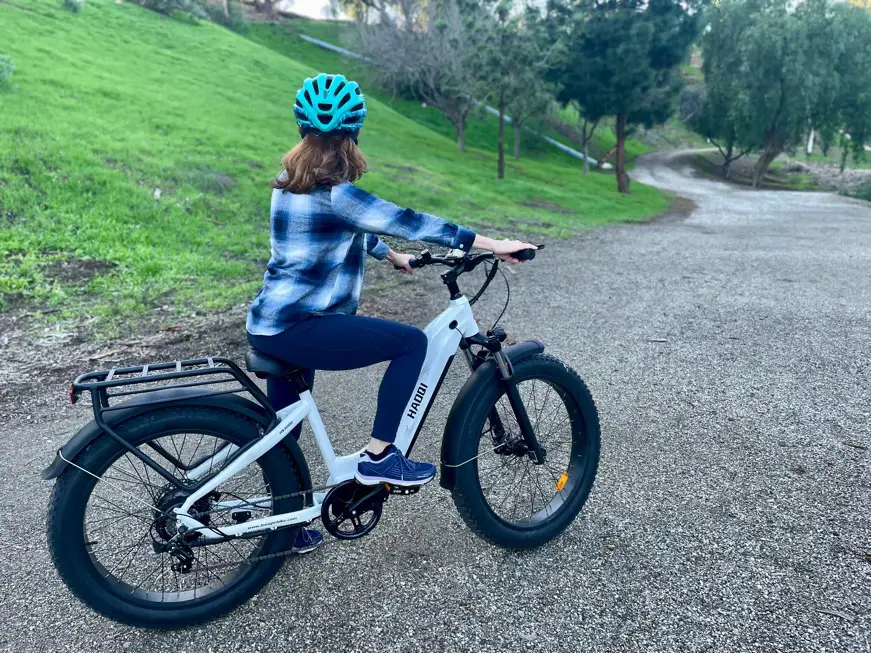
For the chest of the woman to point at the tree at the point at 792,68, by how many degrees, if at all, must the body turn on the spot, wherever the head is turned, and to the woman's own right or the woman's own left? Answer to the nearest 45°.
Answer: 0° — they already face it

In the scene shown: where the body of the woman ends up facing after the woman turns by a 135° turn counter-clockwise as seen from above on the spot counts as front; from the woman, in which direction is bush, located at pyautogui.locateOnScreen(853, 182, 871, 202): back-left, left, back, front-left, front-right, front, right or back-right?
back-right

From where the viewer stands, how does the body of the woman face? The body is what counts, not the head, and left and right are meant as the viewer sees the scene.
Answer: facing away from the viewer and to the right of the viewer

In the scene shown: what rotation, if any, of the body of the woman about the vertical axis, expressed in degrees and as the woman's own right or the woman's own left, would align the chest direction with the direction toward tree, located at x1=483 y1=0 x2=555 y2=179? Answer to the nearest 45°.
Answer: approximately 45° to the woman's own left

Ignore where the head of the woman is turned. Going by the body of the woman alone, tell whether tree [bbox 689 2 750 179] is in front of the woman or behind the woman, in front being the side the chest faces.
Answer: in front

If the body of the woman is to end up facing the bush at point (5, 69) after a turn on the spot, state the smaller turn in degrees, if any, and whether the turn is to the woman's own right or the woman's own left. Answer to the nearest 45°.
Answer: approximately 90° to the woman's own left

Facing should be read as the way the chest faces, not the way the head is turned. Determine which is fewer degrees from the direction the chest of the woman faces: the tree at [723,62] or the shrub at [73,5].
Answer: the tree

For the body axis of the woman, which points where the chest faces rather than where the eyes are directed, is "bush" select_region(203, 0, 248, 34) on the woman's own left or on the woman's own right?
on the woman's own left

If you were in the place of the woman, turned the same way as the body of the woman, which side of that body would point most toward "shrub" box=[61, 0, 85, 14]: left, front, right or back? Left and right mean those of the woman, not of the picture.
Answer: left

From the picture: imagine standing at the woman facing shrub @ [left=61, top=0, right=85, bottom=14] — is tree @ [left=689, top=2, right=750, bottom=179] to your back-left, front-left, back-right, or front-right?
front-right

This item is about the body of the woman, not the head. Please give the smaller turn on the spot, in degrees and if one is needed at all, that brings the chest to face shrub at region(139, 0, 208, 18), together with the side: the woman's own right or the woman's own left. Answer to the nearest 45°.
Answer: approximately 45° to the woman's own left
